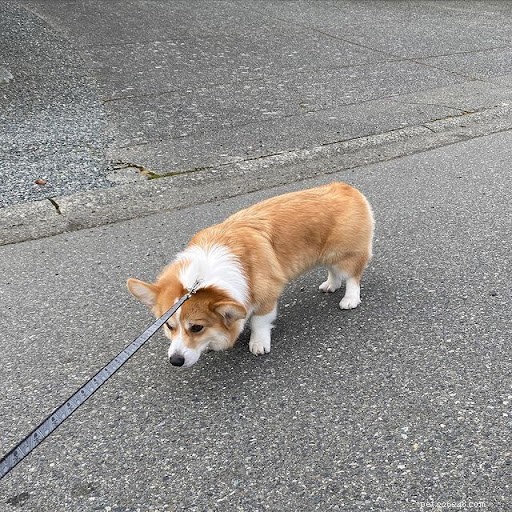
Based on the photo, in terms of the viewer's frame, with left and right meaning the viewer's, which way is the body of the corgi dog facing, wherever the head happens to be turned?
facing the viewer and to the left of the viewer
